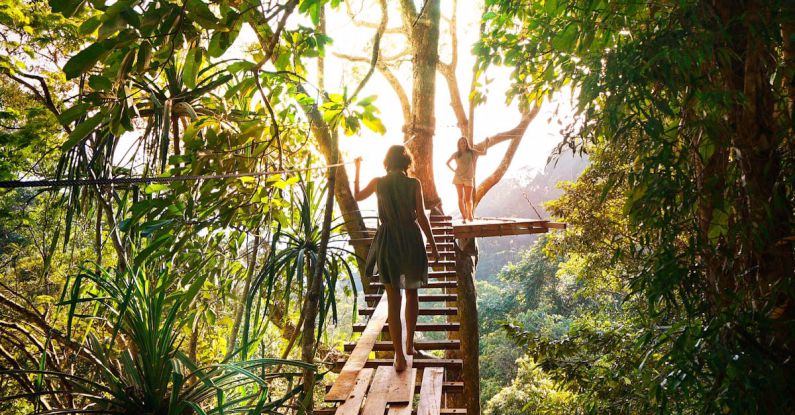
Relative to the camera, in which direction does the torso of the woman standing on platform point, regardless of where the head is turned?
toward the camera

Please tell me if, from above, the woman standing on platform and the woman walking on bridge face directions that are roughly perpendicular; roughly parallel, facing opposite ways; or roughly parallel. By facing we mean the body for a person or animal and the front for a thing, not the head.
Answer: roughly parallel, facing opposite ways

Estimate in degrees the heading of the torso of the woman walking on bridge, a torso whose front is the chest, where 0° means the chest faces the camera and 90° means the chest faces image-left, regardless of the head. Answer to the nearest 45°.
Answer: approximately 180°

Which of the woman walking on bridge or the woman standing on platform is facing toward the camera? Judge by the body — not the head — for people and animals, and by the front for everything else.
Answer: the woman standing on platform

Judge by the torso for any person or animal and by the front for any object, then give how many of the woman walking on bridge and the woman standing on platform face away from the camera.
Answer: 1

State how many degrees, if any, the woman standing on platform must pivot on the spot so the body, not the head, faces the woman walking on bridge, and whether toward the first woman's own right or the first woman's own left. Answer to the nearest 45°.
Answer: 0° — they already face them

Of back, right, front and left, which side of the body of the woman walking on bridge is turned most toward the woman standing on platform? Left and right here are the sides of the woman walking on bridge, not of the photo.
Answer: front

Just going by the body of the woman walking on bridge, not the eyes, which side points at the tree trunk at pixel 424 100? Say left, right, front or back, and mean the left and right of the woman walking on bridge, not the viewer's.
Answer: front

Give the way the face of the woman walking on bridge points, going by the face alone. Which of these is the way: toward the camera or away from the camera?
away from the camera
